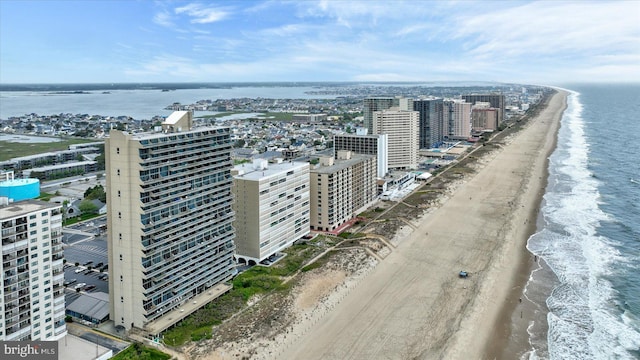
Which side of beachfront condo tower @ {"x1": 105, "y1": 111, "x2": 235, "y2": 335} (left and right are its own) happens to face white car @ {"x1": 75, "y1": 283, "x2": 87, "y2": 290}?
back

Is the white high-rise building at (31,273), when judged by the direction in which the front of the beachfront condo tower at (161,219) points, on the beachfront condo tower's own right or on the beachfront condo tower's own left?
on the beachfront condo tower's own right

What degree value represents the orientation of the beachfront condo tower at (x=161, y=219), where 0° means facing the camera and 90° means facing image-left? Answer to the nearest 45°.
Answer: approximately 315°

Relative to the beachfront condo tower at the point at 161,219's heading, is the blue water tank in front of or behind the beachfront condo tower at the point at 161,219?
behind
